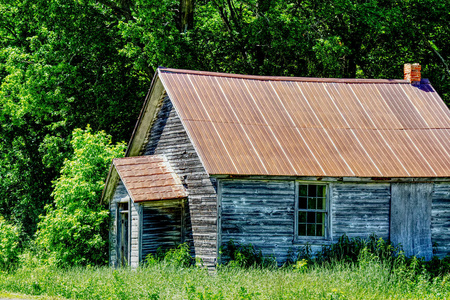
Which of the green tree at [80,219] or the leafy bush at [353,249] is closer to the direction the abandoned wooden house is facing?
the green tree

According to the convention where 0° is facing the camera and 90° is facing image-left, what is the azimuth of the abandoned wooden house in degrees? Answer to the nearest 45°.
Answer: approximately 45°

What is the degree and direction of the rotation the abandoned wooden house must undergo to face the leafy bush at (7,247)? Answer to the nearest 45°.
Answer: approximately 45° to its right

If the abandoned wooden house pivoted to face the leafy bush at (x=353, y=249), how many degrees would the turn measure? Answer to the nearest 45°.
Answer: approximately 135° to its left
